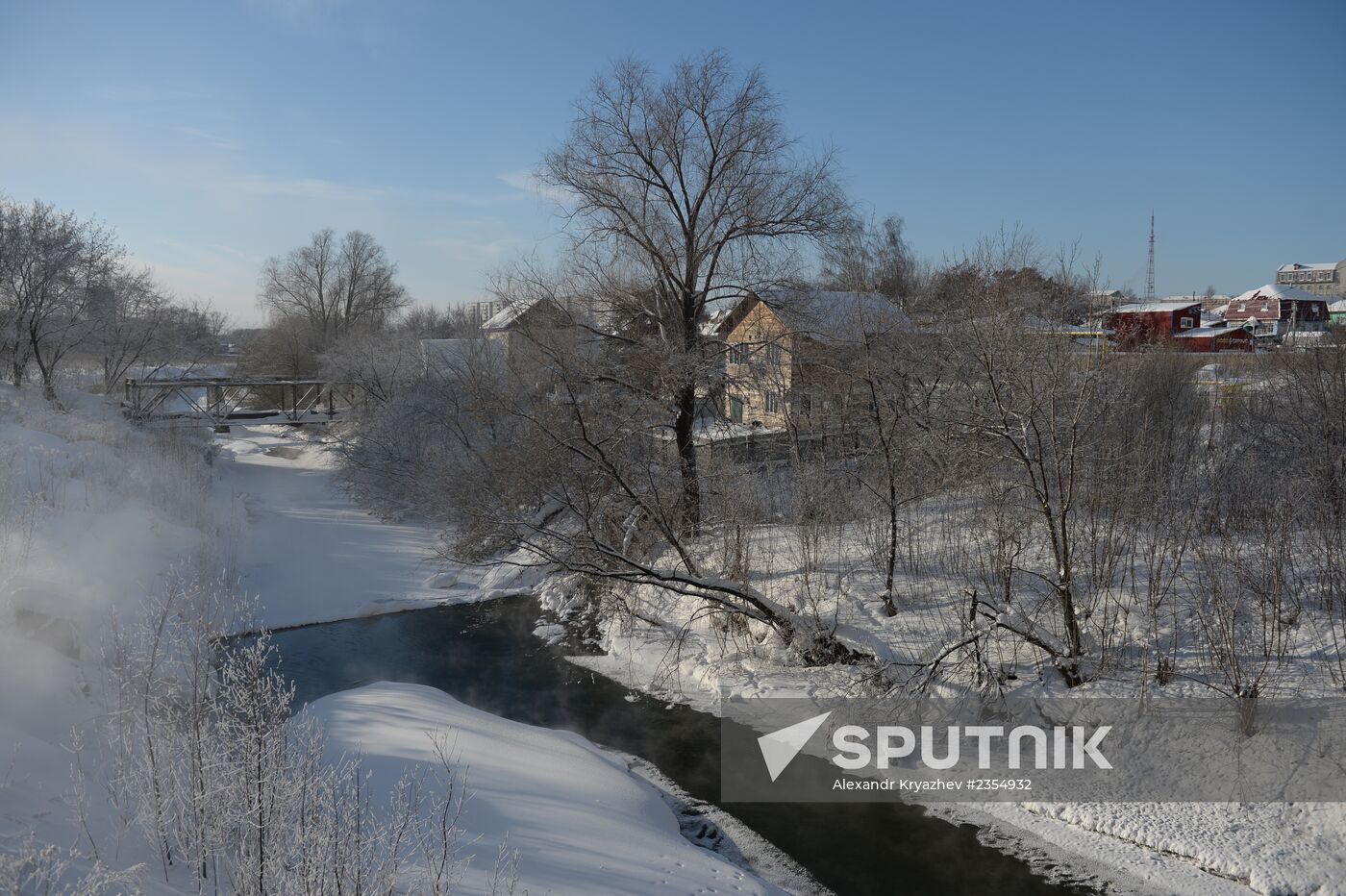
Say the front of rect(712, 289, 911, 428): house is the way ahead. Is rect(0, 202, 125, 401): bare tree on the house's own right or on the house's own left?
on the house's own right

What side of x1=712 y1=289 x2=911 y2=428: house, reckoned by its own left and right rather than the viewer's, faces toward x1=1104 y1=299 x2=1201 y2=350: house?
back

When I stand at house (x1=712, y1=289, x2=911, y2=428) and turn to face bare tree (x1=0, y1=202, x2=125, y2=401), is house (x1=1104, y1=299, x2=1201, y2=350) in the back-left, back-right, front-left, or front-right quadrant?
back-right

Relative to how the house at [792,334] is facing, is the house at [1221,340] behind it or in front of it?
behind

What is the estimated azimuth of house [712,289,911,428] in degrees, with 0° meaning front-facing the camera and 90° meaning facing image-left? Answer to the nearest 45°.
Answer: approximately 45°

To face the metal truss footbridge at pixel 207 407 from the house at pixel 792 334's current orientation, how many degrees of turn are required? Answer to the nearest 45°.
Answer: approximately 90° to its right

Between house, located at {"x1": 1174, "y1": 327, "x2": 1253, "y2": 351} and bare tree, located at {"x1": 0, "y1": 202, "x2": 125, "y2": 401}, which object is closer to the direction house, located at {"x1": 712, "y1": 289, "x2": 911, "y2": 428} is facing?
the bare tree
